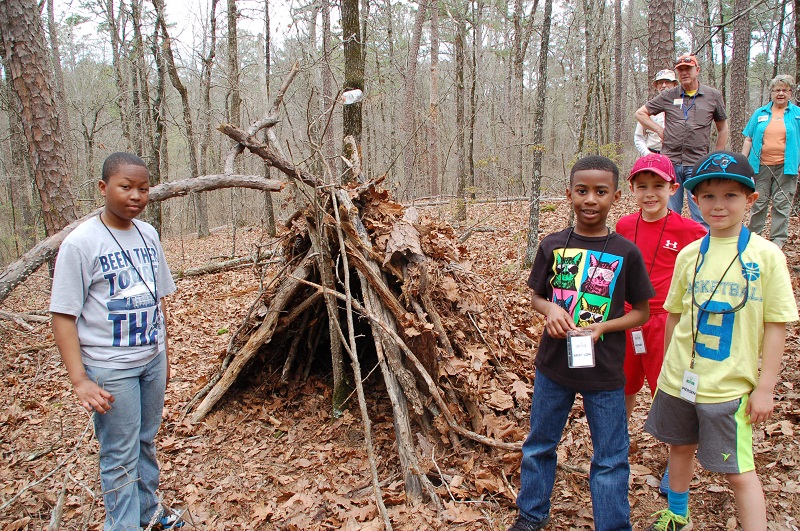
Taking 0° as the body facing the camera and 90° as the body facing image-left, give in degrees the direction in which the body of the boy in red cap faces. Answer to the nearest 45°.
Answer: approximately 0°

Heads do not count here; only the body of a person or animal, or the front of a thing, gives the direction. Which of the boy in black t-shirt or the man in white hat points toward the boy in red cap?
the man in white hat

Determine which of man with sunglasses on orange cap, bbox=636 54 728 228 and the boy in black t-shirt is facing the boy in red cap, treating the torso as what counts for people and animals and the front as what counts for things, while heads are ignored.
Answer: the man with sunglasses on orange cap

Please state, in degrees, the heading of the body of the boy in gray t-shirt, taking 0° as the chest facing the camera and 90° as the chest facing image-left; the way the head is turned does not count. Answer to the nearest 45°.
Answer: approximately 315°

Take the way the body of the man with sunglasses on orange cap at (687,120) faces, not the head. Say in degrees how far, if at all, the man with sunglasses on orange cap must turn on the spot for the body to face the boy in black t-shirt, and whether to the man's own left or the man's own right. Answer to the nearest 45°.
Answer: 0° — they already face them
